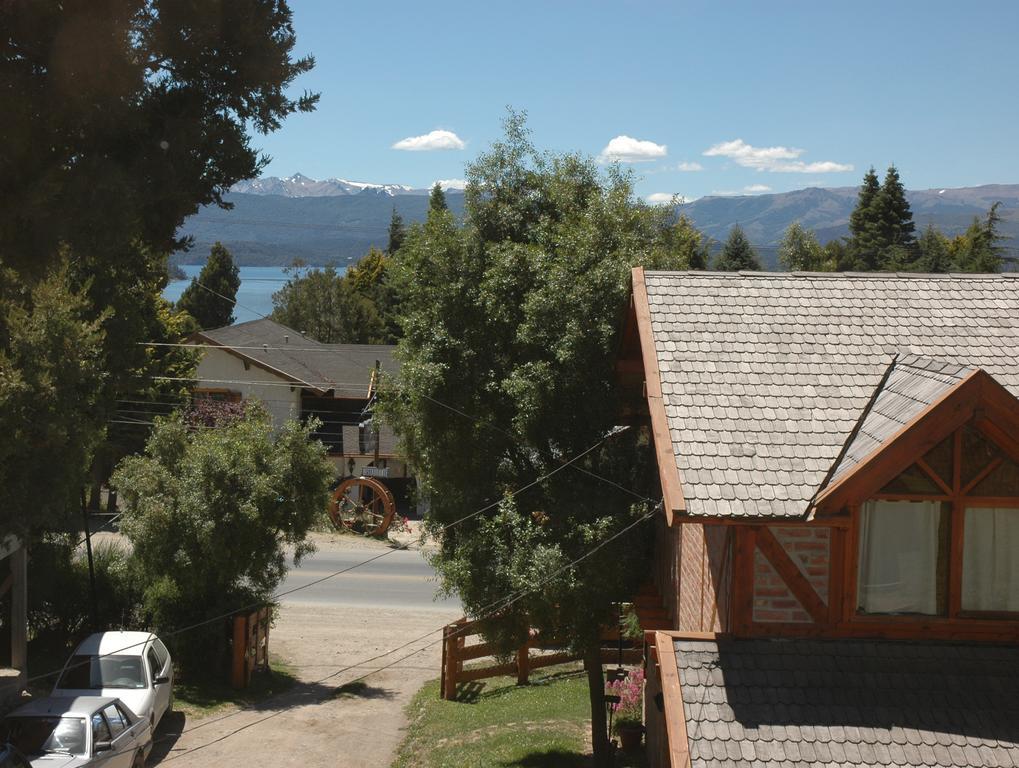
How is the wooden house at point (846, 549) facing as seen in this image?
toward the camera

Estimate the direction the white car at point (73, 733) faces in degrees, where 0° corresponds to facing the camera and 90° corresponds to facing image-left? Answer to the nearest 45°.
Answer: approximately 45°

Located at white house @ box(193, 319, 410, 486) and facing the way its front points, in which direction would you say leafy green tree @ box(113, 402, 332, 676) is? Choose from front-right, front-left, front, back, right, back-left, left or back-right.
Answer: front

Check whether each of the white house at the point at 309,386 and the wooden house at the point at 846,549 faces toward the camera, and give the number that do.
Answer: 2

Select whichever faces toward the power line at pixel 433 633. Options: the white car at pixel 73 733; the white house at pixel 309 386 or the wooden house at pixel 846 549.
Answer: the white house at pixel 309 386

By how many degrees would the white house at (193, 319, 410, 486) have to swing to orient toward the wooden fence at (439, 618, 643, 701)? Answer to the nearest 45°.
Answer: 0° — it already faces it
